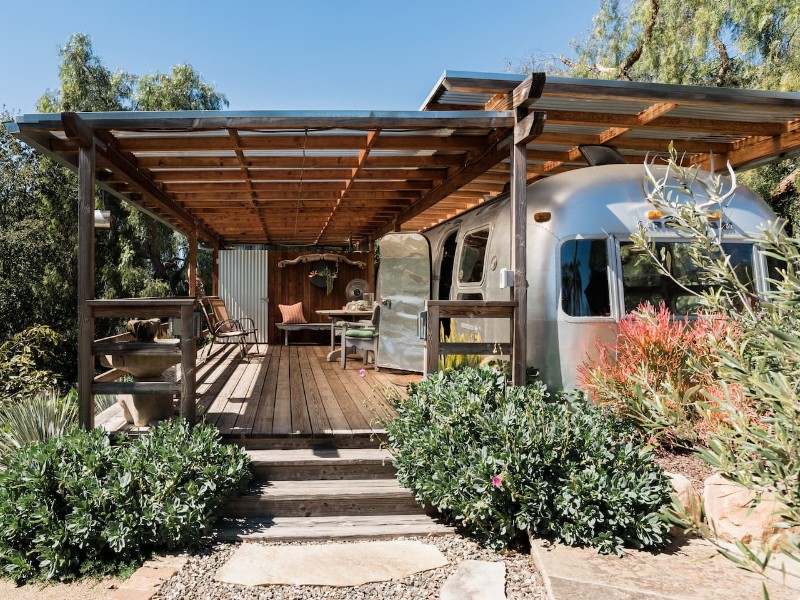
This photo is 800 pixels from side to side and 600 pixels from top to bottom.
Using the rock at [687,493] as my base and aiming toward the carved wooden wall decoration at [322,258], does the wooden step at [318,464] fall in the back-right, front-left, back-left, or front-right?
front-left

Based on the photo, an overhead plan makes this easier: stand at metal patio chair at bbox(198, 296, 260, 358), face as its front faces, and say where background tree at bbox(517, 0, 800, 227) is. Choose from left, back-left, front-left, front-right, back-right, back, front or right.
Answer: front-left

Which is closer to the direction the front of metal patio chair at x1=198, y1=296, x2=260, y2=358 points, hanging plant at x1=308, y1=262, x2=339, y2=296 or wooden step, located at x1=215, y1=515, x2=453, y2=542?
the wooden step

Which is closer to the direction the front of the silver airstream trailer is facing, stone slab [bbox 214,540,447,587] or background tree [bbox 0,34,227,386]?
the stone slab

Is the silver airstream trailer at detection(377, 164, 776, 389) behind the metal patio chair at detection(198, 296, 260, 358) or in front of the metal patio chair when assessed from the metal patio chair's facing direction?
in front

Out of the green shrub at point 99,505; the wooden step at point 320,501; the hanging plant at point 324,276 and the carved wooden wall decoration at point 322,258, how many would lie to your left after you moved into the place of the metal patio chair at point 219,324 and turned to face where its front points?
2

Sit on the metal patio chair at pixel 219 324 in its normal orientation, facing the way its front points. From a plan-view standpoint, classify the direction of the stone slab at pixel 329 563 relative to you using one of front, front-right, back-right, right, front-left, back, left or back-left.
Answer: front-right

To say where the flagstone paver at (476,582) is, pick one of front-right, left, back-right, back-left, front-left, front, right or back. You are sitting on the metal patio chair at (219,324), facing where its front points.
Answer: front-right

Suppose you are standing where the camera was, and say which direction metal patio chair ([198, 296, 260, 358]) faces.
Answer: facing the viewer and to the right of the viewer

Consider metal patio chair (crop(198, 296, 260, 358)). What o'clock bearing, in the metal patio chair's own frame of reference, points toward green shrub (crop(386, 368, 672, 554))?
The green shrub is roughly at 1 o'clock from the metal patio chair.

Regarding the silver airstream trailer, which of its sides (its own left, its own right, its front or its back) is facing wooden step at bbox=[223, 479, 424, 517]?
right

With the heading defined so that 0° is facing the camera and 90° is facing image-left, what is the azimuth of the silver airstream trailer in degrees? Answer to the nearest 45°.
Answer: approximately 315°

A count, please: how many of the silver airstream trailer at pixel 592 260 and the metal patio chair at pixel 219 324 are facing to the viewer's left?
0

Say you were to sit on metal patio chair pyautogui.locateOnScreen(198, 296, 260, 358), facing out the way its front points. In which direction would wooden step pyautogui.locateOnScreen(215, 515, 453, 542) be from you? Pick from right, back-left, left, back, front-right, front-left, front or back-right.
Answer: front-right

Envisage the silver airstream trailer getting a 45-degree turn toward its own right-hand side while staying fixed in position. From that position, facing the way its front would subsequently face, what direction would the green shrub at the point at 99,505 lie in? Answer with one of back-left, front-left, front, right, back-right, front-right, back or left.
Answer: front-right

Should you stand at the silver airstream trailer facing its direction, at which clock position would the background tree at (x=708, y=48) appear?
The background tree is roughly at 8 o'clock from the silver airstream trailer.

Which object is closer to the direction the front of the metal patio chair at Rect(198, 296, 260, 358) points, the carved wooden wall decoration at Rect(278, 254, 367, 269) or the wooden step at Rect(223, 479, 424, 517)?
the wooden step

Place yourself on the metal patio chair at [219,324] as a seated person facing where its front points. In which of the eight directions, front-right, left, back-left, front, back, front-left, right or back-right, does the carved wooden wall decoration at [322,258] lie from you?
left

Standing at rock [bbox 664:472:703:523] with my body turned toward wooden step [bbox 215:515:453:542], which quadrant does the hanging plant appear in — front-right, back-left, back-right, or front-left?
front-right
